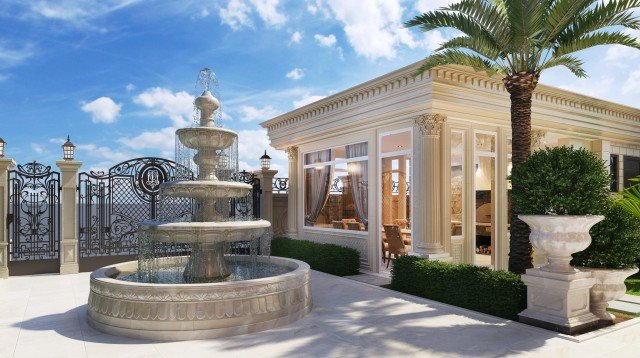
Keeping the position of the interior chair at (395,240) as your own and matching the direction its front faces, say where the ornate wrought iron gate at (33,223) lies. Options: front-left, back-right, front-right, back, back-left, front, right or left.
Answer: back-left

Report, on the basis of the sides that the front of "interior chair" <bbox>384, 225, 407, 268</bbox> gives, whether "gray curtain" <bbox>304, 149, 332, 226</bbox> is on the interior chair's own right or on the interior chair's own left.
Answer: on the interior chair's own left

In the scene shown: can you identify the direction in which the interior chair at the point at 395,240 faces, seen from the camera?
facing away from the viewer and to the right of the viewer
